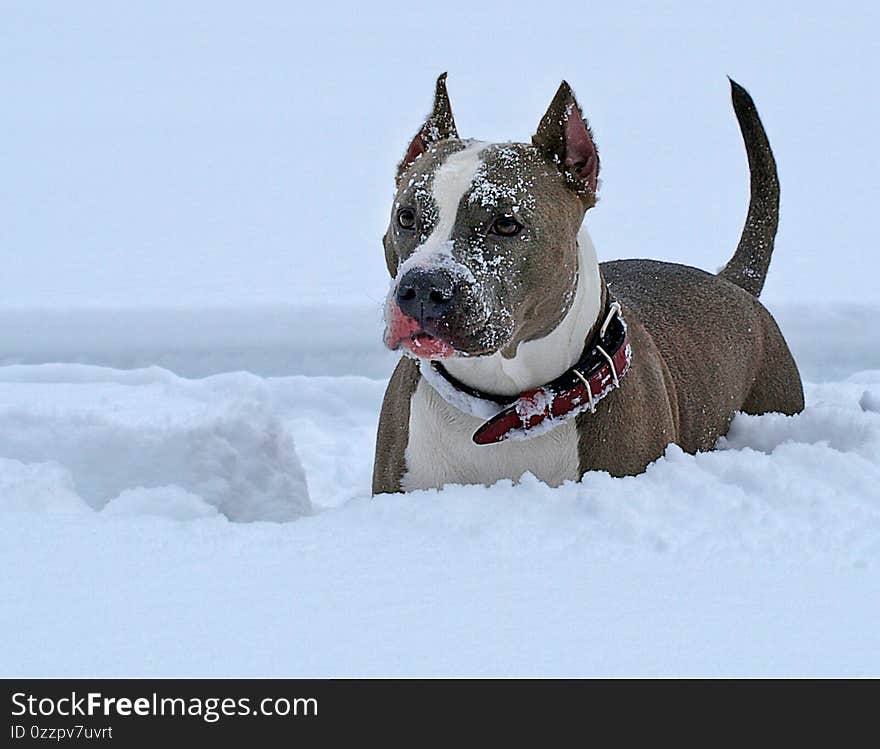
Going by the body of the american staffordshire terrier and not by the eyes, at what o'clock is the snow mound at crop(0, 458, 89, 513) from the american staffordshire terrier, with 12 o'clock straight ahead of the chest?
The snow mound is roughly at 1 o'clock from the american staffordshire terrier.

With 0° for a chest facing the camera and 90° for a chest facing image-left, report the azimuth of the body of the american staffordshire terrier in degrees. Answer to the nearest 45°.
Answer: approximately 45°

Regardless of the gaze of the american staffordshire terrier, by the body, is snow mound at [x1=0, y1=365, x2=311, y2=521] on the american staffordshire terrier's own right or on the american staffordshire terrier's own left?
on the american staffordshire terrier's own right
